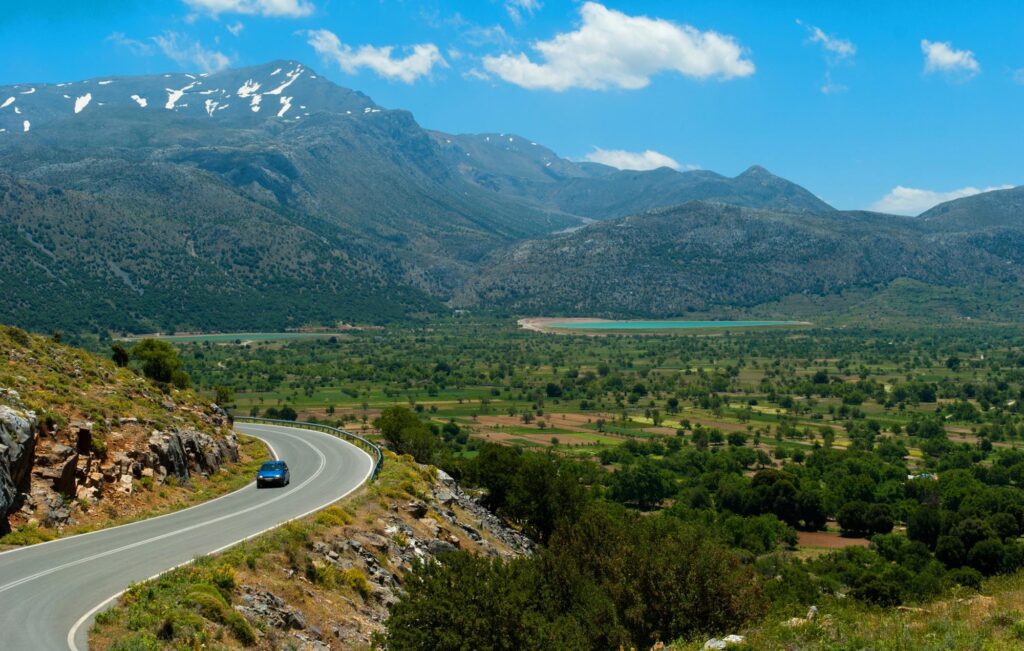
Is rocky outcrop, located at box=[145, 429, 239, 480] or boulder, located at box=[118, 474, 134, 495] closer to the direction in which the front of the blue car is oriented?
the boulder
